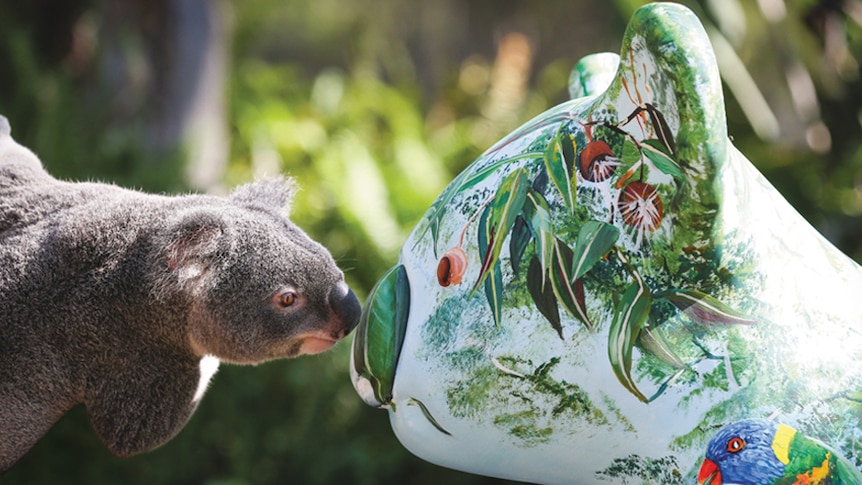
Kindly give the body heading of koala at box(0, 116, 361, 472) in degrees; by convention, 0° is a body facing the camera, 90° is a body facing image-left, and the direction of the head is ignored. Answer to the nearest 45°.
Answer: approximately 270°

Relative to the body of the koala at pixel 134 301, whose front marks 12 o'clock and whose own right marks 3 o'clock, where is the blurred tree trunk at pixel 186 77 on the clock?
The blurred tree trunk is roughly at 9 o'clock from the koala.
